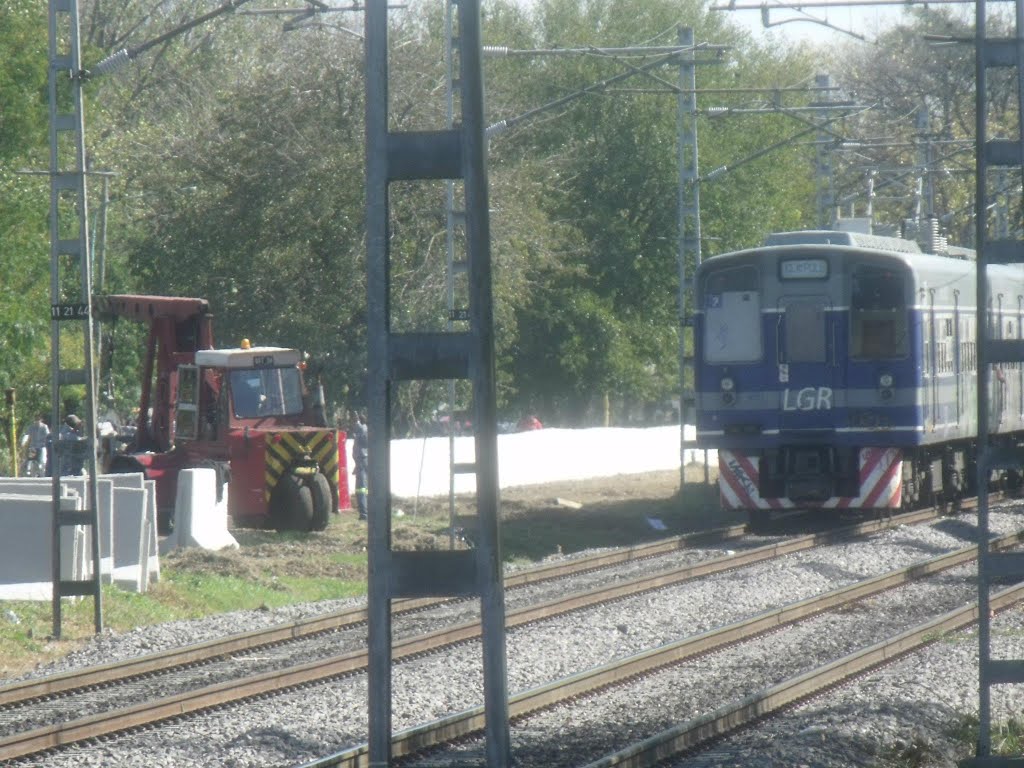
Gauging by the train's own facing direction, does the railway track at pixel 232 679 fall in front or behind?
in front

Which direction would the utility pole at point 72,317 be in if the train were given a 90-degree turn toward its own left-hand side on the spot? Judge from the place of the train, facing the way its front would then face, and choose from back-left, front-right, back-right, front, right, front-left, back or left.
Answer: back-right

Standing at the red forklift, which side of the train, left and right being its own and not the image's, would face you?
right

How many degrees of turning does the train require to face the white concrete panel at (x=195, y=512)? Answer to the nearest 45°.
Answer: approximately 45° to its right

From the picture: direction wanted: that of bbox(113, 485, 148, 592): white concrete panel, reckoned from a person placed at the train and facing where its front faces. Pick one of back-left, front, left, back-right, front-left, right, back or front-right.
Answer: front-right

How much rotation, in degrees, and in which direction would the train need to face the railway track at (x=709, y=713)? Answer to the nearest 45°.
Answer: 0° — it already faces it

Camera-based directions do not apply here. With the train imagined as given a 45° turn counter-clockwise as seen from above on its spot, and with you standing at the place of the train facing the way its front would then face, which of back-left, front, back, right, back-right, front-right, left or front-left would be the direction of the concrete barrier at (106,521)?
right

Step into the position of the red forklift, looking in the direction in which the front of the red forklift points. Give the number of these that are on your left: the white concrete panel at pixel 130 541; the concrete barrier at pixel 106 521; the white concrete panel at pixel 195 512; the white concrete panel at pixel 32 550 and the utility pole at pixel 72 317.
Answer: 0

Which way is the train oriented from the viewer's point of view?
toward the camera

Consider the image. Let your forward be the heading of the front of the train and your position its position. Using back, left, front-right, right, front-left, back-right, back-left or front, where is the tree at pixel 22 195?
right
